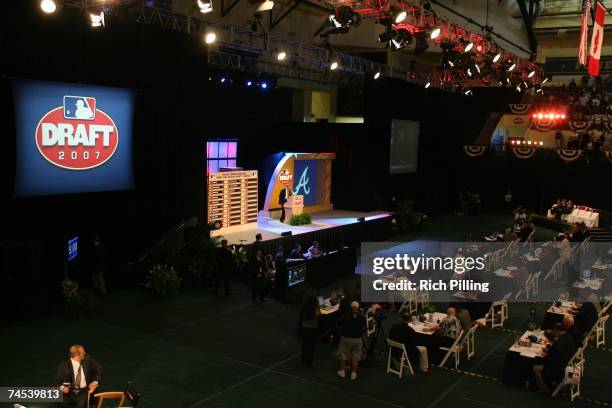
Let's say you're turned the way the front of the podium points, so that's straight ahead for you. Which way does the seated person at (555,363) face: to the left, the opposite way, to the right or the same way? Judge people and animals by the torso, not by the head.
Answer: the opposite way
